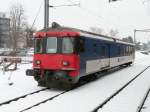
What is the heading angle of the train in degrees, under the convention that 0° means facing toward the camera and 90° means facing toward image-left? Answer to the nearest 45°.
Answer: approximately 45°

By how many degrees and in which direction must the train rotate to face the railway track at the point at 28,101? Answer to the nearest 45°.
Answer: approximately 45° to its left
